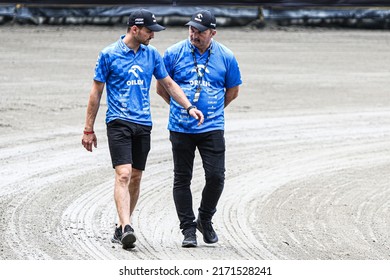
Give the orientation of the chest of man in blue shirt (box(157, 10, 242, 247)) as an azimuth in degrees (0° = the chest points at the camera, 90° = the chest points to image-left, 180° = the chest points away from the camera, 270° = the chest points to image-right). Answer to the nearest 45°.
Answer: approximately 0°

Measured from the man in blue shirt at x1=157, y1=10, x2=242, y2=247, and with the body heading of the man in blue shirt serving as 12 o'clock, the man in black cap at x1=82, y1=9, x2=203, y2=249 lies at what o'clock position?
The man in black cap is roughly at 3 o'clock from the man in blue shirt.

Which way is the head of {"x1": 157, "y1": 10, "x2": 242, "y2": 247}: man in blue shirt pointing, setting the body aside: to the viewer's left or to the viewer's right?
to the viewer's left
